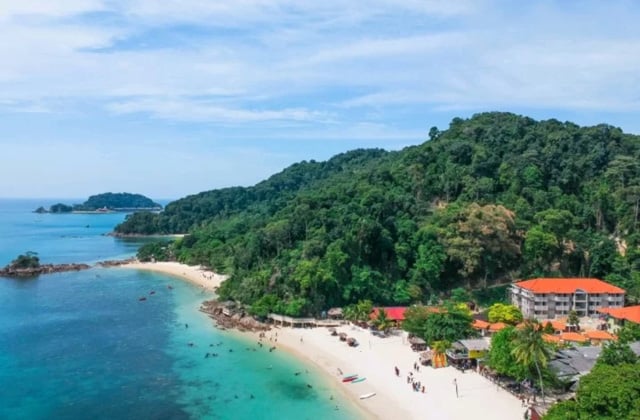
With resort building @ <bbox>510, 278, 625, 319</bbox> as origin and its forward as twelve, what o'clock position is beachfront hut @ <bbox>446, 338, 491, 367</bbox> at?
The beachfront hut is roughly at 1 o'clock from the resort building.

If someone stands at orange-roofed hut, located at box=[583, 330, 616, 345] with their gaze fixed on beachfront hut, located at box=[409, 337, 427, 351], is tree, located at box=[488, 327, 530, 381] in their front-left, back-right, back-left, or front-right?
front-left

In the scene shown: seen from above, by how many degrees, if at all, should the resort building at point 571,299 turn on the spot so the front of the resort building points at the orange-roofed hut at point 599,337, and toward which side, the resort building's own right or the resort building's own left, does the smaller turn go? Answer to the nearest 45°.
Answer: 0° — it already faces it

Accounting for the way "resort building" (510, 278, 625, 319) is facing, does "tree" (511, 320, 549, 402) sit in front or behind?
in front

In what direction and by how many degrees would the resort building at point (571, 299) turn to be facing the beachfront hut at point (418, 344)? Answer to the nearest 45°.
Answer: approximately 45° to its right

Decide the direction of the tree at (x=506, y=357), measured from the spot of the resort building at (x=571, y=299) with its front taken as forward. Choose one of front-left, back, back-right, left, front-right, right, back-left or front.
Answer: front

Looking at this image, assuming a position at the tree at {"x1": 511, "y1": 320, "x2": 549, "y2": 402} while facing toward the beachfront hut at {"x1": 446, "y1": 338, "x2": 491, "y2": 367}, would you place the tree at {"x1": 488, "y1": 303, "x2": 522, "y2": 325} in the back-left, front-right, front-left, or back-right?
front-right

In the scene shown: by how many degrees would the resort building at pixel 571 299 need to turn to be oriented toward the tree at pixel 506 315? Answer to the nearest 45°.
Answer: approximately 45° to its right

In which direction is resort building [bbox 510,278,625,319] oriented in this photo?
toward the camera

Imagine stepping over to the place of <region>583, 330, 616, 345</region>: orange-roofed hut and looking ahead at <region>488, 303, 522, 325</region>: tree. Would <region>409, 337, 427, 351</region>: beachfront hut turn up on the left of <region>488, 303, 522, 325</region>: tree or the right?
left

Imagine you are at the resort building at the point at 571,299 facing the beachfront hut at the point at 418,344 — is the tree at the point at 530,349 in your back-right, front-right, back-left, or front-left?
front-left
